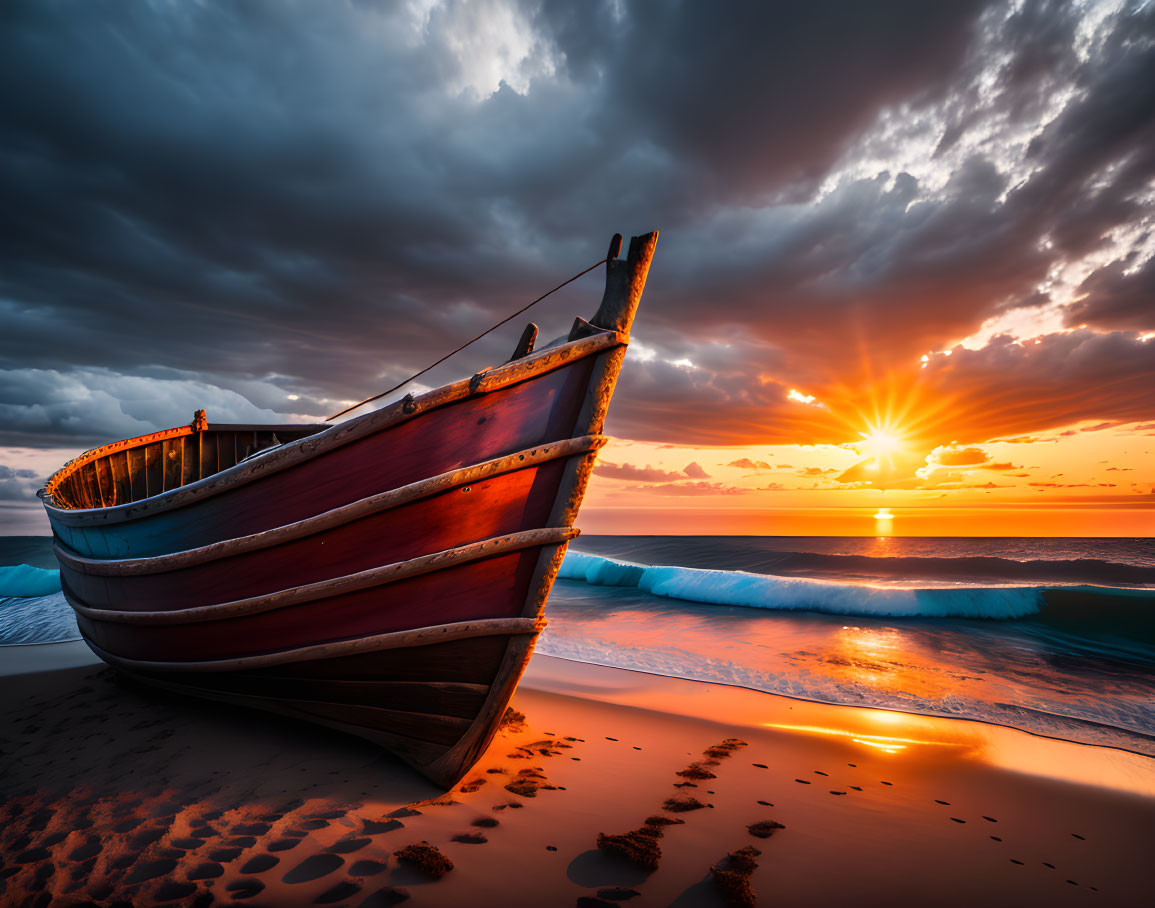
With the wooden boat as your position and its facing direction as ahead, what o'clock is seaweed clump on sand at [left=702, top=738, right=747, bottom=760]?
The seaweed clump on sand is roughly at 10 o'clock from the wooden boat.

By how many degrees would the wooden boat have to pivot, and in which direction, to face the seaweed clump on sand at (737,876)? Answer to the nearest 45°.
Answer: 0° — it already faces it

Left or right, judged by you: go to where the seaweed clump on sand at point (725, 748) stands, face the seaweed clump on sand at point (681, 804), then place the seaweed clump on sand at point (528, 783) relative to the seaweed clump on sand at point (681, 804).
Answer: right

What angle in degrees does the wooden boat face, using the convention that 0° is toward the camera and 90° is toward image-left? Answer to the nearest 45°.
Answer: approximately 315°

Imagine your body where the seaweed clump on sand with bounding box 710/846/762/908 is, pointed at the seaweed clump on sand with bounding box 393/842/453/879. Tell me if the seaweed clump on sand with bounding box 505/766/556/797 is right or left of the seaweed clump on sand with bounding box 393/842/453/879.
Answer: right
